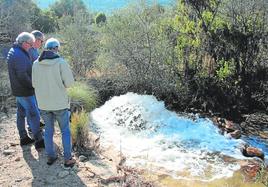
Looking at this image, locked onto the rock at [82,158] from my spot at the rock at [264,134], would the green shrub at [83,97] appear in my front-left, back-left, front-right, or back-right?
front-right

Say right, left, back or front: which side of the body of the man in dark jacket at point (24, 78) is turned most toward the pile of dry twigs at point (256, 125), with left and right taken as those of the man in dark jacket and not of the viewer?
front

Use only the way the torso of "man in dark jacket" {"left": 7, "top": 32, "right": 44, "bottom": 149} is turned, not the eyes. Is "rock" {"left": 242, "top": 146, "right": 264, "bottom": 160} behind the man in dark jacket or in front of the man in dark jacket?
in front

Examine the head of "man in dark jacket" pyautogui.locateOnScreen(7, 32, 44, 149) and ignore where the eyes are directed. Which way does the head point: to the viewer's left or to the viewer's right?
to the viewer's right

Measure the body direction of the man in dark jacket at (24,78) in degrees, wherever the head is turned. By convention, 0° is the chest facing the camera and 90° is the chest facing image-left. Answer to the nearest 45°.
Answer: approximately 270°

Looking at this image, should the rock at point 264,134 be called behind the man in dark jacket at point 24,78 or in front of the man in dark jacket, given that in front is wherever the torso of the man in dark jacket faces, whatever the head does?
in front
